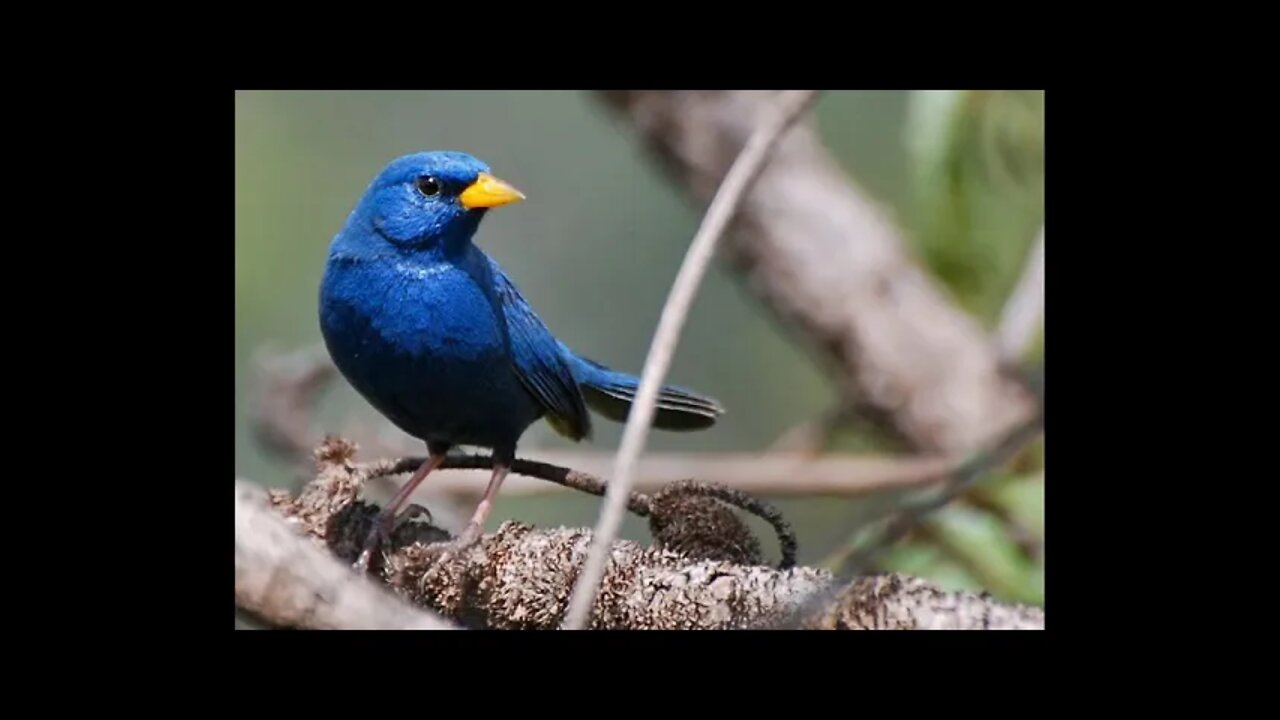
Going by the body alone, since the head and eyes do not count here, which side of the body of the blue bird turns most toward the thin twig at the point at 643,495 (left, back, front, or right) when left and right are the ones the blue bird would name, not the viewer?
left

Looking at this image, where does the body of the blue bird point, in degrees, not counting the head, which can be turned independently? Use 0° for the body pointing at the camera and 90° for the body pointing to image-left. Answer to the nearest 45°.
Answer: approximately 45°

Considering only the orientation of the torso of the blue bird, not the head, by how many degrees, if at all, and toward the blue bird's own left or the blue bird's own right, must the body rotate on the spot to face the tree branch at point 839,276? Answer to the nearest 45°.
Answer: approximately 180°
